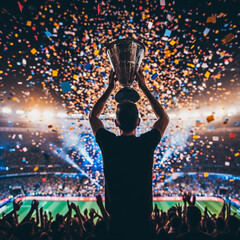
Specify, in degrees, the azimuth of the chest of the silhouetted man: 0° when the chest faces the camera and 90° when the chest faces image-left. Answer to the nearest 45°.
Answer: approximately 180°

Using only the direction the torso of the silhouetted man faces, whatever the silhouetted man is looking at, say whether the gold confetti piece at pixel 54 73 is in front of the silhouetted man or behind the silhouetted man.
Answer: in front

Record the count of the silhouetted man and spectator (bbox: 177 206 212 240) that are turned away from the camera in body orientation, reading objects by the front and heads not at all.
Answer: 2

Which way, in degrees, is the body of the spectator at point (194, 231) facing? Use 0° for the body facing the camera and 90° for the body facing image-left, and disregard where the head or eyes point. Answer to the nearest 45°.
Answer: approximately 180°

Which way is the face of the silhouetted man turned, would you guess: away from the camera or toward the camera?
away from the camera
